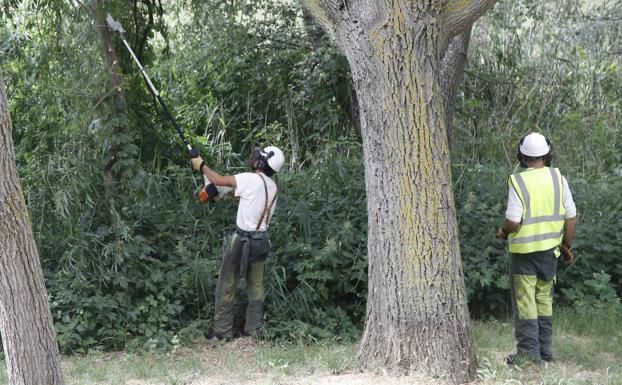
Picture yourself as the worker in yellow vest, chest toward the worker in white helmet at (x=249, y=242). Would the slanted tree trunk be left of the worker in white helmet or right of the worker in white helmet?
left

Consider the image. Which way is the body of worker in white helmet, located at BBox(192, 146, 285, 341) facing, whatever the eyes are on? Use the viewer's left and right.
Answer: facing away from the viewer and to the left of the viewer

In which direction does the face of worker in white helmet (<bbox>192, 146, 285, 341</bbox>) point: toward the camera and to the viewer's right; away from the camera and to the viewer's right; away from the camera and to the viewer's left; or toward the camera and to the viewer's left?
away from the camera and to the viewer's left

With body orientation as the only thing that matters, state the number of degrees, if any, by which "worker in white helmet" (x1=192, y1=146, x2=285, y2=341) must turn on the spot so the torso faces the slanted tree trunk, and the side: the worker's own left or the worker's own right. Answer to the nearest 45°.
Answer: approximately 90° to the worker's own left

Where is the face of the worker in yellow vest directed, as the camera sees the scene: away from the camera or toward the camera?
away from the camera

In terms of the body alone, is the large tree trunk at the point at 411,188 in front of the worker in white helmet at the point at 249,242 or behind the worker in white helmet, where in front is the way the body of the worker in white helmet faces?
behind

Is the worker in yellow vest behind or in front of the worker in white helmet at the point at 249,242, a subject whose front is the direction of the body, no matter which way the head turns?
behind
